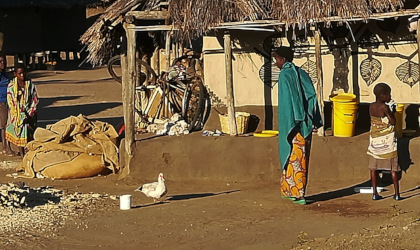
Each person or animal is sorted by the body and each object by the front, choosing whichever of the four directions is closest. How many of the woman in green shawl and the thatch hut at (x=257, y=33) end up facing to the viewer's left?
1

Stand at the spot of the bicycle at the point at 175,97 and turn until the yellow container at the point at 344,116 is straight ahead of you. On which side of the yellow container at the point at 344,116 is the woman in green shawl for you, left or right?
right

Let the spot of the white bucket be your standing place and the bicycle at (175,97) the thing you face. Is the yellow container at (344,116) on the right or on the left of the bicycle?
right

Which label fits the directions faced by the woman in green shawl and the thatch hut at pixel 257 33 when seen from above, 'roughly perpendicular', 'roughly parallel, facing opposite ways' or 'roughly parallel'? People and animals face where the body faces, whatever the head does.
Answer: roughly perpendicular

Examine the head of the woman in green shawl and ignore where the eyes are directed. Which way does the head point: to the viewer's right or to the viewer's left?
to the viewer's left

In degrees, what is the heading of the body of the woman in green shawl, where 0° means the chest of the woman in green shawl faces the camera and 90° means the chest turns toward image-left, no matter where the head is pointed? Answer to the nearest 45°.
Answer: approximately 90°

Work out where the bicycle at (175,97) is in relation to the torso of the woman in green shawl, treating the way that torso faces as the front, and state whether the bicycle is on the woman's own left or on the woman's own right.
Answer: on the woman's own right

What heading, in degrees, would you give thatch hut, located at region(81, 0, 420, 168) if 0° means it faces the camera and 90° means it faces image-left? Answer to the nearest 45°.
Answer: approximately 0°

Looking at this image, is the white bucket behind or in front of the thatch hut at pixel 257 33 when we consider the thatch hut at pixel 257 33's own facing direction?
in front
